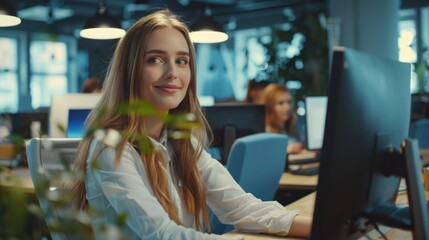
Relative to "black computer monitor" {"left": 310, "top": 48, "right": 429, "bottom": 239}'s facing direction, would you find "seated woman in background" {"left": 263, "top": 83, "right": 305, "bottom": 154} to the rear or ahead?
ahead

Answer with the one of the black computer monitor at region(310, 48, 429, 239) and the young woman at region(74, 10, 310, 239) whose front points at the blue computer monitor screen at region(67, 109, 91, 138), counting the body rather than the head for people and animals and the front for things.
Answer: the black computer monitor at region(310, 48, 429, 239)

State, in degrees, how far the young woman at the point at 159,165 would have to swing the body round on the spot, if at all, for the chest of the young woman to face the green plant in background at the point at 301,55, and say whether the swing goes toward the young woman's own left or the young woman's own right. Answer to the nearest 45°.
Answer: approximately 135° to the young woman's own left

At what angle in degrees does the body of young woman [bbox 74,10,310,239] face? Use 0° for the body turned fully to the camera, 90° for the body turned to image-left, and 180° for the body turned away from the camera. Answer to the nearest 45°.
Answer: approximately 315°

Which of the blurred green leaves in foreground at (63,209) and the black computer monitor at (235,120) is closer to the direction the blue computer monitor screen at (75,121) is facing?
the blurred green leaves in foreground

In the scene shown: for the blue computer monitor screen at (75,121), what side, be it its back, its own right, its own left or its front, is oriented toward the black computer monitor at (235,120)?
left

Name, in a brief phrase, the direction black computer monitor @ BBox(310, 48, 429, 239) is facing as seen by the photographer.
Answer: facing away from the viewer and to the left of the viewer

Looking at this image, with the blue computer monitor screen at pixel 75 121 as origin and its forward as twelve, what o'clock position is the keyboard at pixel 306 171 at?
The keyboard is roughly at 10 o'clock from the blue computer monitor screen.

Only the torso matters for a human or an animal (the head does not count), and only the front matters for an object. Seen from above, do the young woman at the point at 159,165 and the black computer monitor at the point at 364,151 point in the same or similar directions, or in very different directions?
very different directions

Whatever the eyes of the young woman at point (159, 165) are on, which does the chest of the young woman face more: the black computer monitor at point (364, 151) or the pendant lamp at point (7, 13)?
the black computer monitor
